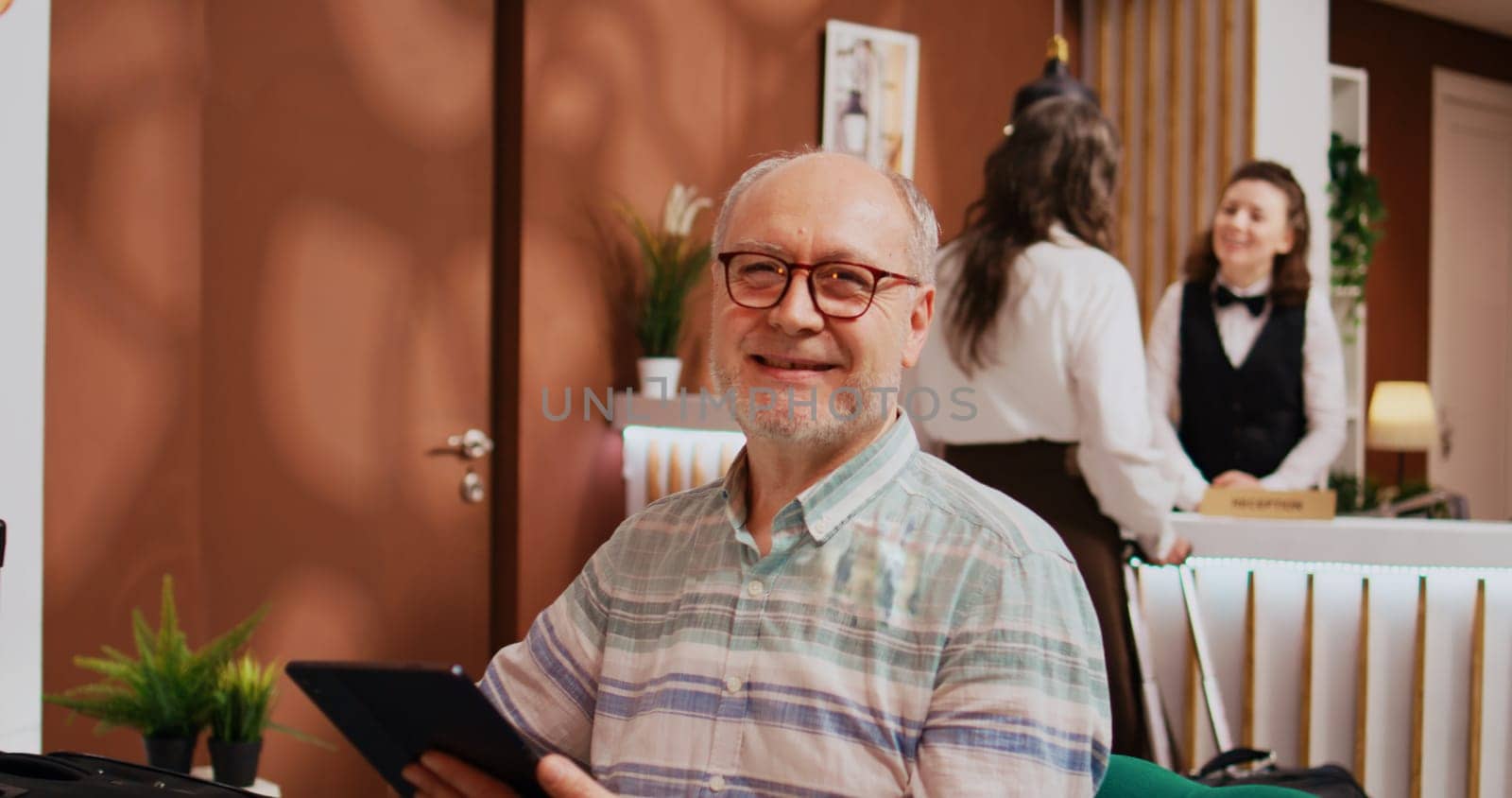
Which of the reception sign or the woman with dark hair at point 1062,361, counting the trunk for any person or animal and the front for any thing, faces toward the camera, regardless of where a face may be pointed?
the reception sign

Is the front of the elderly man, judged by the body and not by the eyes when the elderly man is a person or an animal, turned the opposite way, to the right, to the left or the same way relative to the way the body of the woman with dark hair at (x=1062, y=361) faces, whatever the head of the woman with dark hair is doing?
the opposite way

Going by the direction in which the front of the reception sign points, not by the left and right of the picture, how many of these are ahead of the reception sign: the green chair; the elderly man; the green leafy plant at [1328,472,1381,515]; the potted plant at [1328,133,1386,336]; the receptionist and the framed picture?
2

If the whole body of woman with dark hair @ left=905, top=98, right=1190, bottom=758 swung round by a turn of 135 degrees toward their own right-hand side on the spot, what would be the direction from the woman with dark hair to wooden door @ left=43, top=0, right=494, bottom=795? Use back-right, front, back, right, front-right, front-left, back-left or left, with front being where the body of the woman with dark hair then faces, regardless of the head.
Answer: right

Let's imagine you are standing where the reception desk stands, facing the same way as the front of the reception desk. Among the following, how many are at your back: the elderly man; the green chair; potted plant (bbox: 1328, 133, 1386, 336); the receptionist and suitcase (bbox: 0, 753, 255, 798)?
2

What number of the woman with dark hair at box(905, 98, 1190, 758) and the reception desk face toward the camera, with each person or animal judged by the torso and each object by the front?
1

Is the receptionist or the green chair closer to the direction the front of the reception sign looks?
the green chair

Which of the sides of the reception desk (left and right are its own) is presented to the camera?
front

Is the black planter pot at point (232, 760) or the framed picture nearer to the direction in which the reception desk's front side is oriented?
the black planter pot

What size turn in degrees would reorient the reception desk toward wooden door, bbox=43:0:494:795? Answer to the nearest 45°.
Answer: approximately 90° to its right

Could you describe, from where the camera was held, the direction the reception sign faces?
facing the viewer

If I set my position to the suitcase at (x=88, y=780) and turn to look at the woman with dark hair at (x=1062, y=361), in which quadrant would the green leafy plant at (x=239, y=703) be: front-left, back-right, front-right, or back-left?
front-left

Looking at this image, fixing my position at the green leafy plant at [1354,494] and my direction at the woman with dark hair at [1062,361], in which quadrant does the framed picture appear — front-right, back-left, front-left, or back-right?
front-right

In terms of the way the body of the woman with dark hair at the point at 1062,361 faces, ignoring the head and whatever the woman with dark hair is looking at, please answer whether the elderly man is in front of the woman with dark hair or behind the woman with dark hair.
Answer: behind

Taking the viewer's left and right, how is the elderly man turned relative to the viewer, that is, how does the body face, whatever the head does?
facing the viewer and to the left of the viewer

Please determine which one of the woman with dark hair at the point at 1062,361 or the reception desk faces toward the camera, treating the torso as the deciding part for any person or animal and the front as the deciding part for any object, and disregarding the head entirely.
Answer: the reception desk

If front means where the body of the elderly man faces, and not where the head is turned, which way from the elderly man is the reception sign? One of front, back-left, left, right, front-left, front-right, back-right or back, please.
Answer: back

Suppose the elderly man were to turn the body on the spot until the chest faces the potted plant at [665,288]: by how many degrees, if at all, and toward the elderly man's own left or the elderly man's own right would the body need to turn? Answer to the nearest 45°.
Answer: approximately 135° to the elderly man's own right

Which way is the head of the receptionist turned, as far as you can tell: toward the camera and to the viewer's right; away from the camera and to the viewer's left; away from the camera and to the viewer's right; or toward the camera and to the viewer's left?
toward the camera and to the viewer's left

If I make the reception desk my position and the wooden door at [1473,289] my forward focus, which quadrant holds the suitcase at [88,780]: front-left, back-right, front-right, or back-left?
back-left
